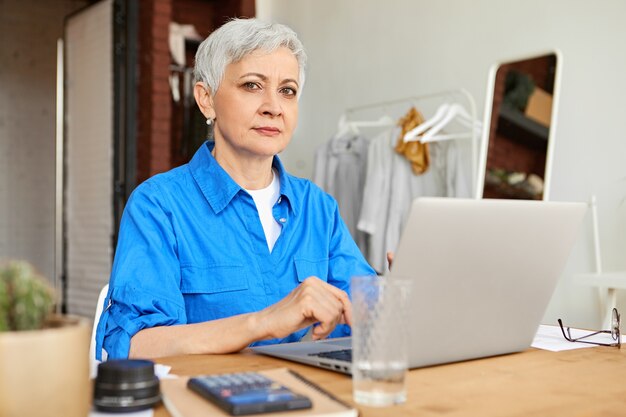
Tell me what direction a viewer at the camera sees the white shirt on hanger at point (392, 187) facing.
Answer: facing the viewer

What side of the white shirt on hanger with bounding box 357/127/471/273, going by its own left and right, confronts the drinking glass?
front

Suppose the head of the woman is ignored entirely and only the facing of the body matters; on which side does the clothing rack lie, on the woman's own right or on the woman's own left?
on the woman's own left

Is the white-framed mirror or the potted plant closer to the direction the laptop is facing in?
the white-framed mirror

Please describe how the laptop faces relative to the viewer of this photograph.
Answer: facing away from the viewer and to the left of the viewer

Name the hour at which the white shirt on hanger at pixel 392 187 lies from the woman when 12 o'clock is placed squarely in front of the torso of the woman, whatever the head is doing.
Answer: The white shirt on hanger is roughly at 8 o'clock from the woman.

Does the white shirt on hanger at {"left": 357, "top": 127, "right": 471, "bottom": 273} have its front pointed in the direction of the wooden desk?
yes

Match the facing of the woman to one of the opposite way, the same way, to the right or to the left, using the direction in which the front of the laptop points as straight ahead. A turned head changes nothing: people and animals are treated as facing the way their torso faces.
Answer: the opposite way

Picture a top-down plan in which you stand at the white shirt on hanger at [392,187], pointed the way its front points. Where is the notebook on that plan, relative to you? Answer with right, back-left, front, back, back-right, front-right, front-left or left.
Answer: front

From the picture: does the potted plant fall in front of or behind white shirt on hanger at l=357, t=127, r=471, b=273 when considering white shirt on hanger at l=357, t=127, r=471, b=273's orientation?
in front

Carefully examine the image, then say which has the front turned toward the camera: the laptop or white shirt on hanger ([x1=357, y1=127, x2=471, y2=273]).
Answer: the white shirt on hanger

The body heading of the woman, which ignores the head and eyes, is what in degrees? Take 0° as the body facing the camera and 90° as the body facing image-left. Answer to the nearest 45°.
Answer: approximately 315°

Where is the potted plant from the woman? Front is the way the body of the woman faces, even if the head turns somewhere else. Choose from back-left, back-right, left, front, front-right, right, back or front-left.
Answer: front-right

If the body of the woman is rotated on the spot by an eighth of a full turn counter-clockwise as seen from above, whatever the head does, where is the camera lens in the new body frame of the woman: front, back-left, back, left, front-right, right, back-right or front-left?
right

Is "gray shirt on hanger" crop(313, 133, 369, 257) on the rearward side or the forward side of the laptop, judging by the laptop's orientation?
on the forward side

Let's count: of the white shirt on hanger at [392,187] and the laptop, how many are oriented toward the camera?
1
